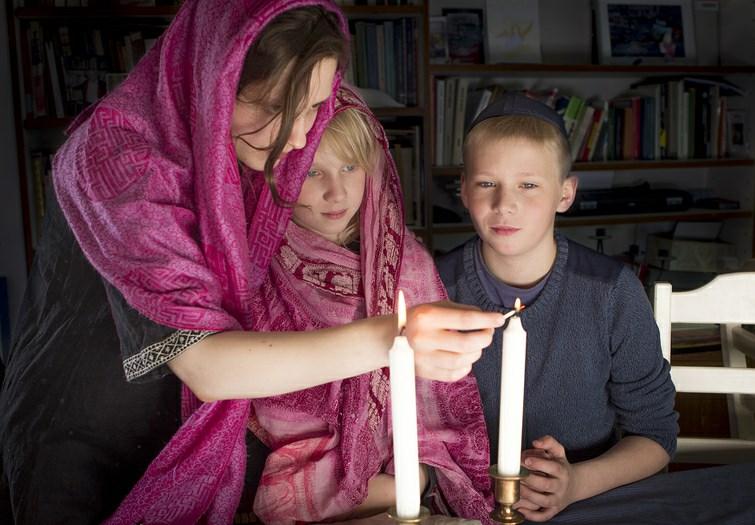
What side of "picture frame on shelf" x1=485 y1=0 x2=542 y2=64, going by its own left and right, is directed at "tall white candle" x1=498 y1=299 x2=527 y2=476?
front

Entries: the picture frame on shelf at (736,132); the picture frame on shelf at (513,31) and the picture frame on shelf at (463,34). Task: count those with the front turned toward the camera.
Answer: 3

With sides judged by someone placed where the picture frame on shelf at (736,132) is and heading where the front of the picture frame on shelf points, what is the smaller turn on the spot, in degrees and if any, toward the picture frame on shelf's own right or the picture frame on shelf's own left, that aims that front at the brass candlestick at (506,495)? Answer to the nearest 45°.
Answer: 0° — it already faces it

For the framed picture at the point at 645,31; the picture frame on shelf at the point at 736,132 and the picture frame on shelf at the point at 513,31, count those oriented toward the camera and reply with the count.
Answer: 3

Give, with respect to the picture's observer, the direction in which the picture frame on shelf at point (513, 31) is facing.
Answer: facing the viewer

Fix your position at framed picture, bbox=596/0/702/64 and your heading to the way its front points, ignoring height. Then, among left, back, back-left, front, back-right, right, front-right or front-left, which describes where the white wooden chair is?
front

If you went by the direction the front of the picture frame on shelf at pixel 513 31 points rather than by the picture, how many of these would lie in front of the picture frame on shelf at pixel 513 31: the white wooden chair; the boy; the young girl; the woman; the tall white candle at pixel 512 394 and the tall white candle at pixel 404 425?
6

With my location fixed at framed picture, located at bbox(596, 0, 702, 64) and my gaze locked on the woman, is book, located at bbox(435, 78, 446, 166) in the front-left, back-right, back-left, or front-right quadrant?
front-right

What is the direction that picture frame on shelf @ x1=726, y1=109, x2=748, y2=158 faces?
toward the camera

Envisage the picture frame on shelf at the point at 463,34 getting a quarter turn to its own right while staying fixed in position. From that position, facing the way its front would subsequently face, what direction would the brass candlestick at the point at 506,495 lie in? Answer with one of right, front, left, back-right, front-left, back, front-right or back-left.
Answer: left

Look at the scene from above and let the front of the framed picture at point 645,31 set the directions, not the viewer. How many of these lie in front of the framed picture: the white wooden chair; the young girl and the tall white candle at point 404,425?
3

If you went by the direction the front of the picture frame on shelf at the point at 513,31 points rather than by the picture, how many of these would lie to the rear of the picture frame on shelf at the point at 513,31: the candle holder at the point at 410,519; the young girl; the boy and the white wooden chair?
0

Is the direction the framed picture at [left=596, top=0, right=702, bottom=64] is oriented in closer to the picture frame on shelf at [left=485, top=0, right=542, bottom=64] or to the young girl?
the young girl

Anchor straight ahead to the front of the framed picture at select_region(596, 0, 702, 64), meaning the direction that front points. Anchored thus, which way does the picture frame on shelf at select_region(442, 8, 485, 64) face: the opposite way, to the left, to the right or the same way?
the same way

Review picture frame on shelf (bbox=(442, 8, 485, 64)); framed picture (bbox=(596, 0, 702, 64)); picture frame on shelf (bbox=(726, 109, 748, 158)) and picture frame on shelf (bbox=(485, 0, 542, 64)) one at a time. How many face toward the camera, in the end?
4

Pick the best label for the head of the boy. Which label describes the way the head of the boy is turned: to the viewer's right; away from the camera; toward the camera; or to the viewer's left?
toward the camera

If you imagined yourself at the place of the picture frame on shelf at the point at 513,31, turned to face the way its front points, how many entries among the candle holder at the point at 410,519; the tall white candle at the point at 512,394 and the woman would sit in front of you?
3

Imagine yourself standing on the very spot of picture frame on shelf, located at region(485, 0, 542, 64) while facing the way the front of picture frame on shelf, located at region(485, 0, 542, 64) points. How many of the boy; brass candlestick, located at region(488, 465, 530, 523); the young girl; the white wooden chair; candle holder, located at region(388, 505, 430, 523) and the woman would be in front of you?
6
